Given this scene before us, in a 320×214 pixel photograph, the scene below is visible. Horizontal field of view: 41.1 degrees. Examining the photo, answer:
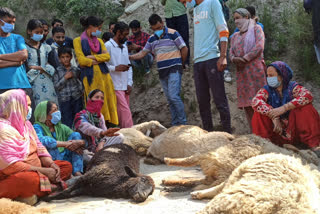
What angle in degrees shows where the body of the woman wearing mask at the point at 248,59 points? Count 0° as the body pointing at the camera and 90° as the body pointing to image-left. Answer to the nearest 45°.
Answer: approximately 45°

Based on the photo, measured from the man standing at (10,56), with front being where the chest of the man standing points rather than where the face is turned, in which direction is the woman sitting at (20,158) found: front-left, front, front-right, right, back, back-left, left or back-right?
front

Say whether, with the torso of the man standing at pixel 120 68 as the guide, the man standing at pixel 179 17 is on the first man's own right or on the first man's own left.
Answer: on the first man's own left

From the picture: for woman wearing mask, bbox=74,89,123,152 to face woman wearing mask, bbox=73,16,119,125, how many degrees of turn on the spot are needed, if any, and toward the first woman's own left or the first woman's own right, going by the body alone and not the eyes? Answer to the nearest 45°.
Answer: approximately 135° to the first woman's own left

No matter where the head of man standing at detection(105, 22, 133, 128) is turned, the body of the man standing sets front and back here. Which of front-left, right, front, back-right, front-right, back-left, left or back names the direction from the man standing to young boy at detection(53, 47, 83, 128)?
right

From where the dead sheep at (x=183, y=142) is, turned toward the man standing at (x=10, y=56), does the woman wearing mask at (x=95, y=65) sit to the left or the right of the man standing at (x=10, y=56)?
right

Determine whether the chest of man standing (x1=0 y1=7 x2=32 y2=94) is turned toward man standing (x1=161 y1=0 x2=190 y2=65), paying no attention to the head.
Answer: no

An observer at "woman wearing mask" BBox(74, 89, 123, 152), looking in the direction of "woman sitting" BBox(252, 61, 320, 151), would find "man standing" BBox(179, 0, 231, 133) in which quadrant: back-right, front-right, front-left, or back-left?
front-left

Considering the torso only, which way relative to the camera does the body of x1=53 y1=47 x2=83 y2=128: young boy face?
toward the camera

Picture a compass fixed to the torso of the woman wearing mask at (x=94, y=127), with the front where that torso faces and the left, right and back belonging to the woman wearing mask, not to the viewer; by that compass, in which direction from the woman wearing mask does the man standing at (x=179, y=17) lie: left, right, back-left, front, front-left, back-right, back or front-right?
left

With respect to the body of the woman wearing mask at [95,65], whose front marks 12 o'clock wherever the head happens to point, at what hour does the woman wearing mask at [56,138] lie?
the woman wearing mask at [56,138] is roughly at 2 o'clock from the woman wearing mask at [95,65].

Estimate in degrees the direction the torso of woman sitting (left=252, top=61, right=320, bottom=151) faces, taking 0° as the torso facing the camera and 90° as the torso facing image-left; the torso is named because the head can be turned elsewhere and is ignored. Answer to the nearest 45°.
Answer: approximately 45°

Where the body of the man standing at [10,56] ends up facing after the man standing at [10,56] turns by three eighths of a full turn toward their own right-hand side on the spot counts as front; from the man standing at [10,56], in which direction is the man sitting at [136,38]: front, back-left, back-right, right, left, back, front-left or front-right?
right

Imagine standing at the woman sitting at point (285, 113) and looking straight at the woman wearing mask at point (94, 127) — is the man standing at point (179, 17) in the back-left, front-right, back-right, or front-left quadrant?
front-right

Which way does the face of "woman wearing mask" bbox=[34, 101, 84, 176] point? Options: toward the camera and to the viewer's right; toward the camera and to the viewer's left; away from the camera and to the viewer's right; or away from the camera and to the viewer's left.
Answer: toward the camera and to the viewer's right

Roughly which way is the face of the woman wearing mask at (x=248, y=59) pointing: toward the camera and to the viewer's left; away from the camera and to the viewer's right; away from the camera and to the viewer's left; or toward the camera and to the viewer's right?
toward the camera and to the viewer's left
